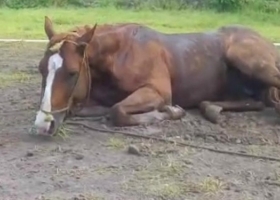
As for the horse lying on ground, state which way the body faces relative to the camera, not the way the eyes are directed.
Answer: to the viewer's left
